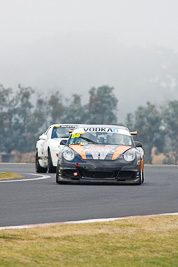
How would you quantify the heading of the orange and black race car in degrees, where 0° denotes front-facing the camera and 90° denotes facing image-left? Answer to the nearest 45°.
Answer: approximately 0°

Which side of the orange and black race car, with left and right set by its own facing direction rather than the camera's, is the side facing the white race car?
back
